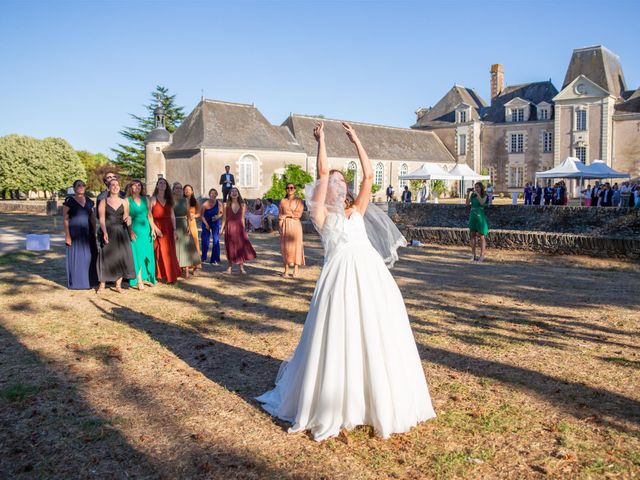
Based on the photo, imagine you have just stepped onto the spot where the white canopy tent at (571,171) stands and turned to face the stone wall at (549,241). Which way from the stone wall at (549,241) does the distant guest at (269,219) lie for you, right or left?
right

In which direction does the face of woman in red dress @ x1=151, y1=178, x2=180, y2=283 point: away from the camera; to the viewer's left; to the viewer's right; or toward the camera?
toward the camera

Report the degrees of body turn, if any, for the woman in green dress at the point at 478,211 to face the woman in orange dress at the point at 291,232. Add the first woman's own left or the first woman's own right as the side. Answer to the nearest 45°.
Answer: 0° — they already face them

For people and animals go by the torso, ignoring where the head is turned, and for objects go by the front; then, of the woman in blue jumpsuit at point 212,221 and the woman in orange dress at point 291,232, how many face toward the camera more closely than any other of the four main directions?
2

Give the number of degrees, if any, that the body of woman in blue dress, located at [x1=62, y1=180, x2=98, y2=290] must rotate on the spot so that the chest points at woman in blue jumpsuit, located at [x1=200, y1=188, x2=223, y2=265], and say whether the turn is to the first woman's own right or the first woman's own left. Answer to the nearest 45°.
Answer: approximately 90° to the first woman's own left

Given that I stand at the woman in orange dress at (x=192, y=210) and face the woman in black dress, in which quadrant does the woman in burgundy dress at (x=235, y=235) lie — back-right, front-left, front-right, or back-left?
back-left

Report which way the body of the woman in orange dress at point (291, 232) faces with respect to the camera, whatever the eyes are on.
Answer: toward the camera

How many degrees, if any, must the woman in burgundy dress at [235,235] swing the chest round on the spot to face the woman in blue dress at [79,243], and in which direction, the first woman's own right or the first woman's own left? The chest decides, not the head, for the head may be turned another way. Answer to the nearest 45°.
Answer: approximately 45° to the first woman's own right

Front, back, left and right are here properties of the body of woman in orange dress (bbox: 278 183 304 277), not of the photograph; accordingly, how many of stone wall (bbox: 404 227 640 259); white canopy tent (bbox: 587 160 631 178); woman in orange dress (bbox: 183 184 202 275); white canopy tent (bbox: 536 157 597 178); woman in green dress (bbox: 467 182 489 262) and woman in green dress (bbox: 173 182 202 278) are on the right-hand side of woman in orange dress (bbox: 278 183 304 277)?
2

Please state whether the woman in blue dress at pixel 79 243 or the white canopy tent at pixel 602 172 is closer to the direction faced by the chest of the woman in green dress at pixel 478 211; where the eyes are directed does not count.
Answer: the woman in blue dress

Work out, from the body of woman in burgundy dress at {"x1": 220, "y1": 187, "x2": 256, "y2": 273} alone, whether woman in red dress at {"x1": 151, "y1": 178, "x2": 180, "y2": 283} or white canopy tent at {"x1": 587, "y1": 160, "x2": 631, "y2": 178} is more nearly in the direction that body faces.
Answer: the woman in red dress

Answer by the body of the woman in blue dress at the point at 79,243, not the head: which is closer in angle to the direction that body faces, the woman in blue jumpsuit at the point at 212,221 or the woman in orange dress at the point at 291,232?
the woman in orange dress

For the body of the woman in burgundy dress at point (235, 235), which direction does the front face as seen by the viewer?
toward the camera

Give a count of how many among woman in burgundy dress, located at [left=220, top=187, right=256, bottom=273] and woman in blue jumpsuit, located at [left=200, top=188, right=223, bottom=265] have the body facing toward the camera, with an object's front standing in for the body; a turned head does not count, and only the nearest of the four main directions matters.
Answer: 2

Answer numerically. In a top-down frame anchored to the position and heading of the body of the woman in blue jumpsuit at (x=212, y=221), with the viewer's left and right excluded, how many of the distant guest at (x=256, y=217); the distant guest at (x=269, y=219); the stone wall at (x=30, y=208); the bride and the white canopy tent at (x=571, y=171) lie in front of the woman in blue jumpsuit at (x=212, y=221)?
1

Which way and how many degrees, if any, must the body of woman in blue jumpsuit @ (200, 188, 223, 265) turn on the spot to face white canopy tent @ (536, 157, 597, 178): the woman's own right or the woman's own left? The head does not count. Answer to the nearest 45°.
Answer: approximately 135° to the woman's own left

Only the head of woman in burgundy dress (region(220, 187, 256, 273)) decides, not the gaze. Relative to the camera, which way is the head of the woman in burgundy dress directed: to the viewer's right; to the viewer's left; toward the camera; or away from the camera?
toward the camera

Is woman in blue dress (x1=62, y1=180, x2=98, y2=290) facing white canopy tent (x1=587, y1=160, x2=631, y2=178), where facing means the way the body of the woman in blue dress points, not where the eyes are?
no
